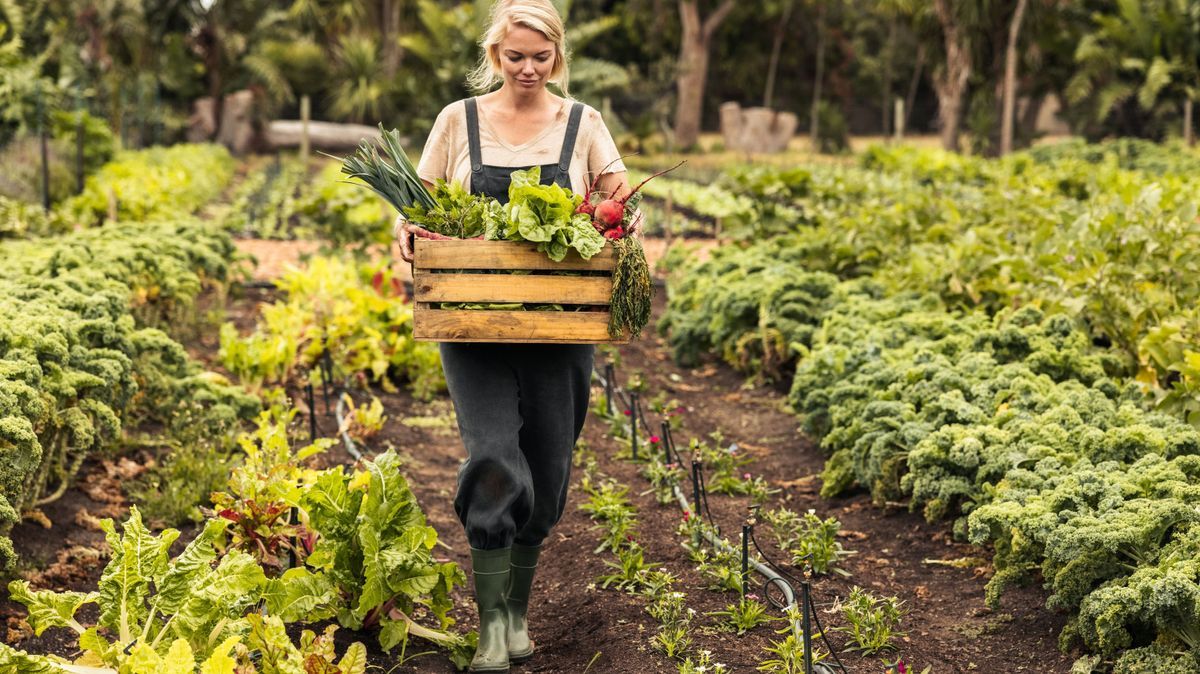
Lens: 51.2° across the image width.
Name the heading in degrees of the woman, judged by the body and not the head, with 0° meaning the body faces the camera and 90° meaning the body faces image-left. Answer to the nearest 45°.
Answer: approximately 0°

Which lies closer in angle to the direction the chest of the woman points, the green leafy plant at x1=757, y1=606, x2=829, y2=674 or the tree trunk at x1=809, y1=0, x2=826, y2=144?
the green leafy plant

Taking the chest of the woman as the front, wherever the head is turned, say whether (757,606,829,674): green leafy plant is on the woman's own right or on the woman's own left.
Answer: on the woman's own left

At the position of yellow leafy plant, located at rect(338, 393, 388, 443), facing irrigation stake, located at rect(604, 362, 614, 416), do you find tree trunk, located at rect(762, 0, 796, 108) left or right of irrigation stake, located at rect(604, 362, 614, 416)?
left

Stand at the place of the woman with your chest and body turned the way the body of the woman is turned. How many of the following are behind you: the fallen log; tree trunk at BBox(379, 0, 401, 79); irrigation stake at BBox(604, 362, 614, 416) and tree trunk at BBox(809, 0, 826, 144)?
4

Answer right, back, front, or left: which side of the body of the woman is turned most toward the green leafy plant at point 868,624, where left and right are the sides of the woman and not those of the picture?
left

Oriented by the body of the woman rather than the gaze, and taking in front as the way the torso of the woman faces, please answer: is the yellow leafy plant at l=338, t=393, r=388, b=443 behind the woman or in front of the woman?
behind

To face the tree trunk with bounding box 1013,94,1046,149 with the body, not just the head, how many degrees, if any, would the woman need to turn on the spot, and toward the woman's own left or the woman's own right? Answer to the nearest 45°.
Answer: approximately 135° to the woman's own left

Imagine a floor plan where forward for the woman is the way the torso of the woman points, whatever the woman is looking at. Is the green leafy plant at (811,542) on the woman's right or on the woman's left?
on the woman's left

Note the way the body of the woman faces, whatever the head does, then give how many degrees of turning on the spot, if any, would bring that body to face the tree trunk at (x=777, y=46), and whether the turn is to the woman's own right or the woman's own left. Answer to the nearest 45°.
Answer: approximately 180°

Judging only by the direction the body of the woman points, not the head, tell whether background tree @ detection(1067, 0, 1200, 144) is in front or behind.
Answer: behind

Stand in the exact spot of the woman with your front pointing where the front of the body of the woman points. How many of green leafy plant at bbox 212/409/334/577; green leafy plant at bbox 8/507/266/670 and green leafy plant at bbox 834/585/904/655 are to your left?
1

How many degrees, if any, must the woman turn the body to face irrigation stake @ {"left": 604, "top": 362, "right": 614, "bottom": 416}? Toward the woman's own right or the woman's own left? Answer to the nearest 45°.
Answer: approximately 180°
